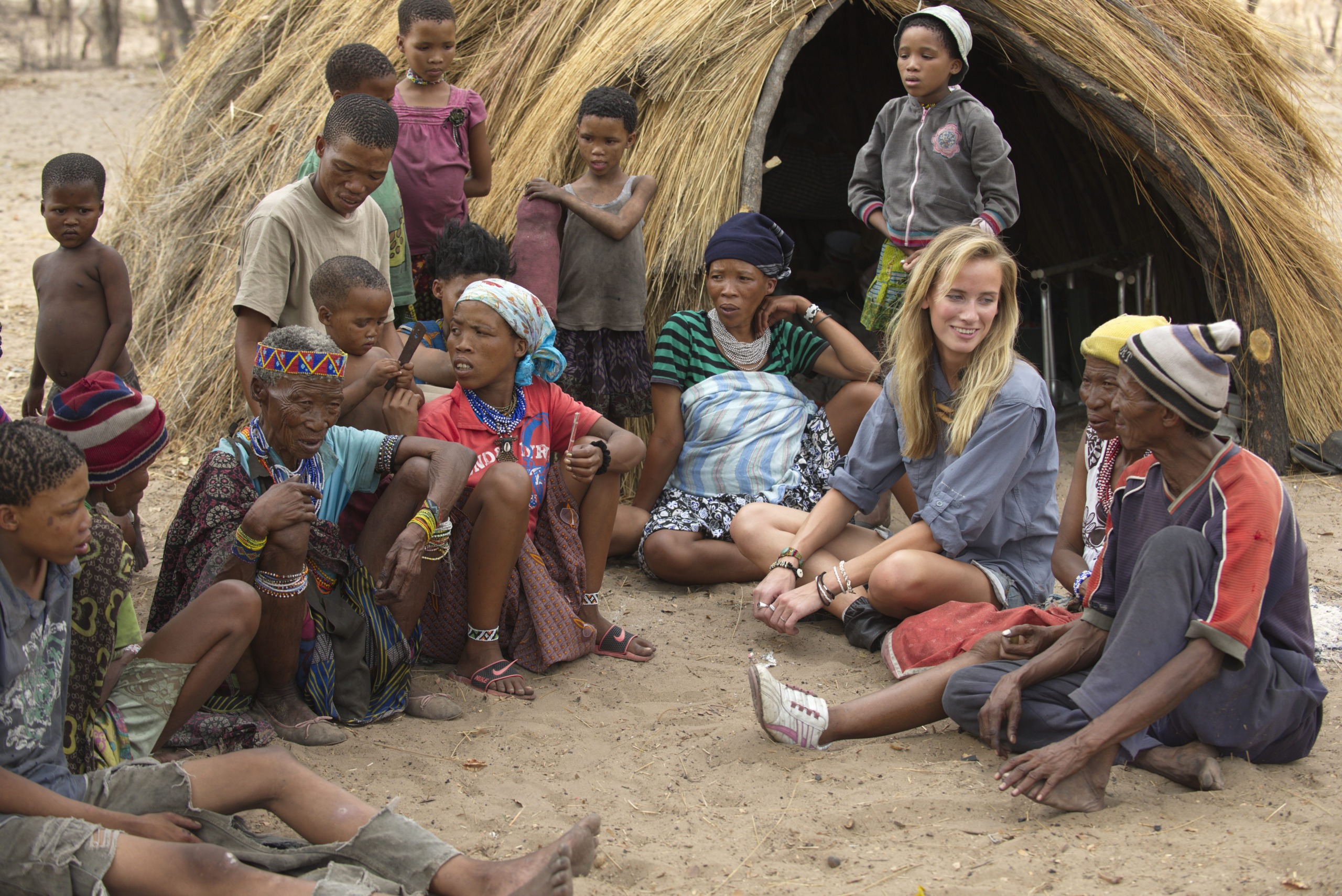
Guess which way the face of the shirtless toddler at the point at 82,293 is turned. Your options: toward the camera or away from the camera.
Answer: toward the camera

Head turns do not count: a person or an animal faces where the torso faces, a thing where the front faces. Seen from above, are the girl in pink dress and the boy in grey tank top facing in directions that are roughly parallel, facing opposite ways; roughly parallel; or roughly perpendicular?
roughly parallel

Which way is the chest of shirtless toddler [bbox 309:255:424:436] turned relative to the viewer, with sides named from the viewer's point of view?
facing the viewer and to the right of the viewer

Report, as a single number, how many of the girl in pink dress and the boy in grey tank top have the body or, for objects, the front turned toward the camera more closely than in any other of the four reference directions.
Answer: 2

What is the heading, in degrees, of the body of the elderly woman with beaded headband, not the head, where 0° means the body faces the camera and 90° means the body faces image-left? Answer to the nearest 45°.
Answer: approximately 315°

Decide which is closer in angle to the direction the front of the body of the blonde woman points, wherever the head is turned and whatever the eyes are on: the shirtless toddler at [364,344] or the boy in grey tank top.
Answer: the shirtless toddler

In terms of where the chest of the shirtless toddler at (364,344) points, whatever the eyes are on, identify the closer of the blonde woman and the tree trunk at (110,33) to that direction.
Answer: the blonde woman

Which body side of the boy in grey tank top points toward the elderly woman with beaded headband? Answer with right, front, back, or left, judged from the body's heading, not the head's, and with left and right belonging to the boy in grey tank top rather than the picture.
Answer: front

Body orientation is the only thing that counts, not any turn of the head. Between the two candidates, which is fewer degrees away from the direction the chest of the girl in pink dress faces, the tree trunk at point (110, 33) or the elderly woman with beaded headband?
the elderly woman with beaded headband

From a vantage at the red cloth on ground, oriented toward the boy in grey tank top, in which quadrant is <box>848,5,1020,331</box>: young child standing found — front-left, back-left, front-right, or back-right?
front-right

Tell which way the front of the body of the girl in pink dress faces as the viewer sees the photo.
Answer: toward the camera
